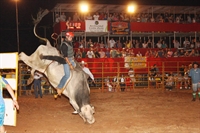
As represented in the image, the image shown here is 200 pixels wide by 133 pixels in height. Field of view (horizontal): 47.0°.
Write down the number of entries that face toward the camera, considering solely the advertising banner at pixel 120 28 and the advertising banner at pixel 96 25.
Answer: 2

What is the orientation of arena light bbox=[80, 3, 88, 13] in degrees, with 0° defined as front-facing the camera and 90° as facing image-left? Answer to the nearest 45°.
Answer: approximately 0°

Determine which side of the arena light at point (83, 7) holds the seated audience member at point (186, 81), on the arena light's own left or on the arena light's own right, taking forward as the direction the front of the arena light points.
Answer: on the arena light's own left

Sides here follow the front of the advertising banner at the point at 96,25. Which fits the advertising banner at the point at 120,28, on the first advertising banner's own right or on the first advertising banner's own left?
on the first advertising banner's own left

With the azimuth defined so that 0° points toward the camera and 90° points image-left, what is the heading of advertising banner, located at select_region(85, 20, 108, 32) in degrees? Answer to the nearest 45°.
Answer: approximately 0°

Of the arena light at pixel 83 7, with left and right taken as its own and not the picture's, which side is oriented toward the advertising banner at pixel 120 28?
left

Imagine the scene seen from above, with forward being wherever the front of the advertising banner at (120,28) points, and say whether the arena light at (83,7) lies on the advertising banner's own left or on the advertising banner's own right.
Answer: on the advertising banner's own right

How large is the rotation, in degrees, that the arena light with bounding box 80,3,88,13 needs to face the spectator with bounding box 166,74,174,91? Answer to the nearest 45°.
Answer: approximately 45° to its left
